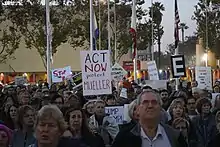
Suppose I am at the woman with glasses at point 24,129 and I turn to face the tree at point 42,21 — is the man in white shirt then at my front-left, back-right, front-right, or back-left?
back-right

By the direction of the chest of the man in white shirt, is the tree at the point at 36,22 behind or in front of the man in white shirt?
behind

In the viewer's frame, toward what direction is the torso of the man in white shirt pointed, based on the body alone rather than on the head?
toward the camera

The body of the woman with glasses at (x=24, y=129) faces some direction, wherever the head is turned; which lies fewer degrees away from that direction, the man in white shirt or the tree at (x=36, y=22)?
the man in white shirt

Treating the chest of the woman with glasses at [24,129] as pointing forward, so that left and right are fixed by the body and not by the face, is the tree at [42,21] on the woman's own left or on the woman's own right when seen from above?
on the woman's own left

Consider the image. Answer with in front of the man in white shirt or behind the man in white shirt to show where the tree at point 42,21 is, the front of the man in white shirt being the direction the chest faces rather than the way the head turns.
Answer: behind

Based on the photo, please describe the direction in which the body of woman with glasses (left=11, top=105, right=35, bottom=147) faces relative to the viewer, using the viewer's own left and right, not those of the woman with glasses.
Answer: facing the viewer and to the right of the viewer

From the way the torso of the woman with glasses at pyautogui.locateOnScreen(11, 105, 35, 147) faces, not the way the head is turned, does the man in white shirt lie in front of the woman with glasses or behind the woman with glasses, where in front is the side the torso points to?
in front

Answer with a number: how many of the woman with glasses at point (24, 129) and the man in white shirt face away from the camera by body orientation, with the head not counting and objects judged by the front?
0
